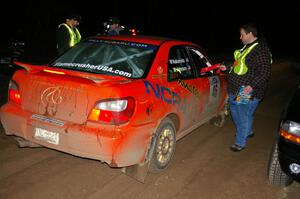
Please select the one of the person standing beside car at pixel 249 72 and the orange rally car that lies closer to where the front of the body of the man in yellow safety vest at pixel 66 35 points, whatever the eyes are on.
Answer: the person standing beside car

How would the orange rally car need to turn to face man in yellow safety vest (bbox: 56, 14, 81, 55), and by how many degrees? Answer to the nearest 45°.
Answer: approximately 45° to its left

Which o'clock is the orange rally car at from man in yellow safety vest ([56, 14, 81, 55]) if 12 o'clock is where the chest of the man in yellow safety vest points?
The orange rally car is roughly at 1 o'clock from the man in yellow safety vest.

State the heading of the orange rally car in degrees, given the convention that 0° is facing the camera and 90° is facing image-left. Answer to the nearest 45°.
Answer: approximately 225°

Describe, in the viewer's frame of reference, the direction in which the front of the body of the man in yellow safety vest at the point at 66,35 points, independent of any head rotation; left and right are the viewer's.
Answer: facing the viewer and to the right of the viewer

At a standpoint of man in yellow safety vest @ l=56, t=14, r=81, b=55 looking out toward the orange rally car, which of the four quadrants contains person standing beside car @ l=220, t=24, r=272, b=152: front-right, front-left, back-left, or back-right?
front-left

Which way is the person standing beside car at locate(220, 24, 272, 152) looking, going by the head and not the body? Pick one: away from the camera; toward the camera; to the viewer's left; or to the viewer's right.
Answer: to the viewer's left

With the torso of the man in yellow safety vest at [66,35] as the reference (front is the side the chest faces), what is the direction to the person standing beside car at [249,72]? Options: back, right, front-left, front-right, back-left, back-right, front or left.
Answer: front

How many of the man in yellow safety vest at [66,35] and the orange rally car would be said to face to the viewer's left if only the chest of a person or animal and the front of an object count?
0

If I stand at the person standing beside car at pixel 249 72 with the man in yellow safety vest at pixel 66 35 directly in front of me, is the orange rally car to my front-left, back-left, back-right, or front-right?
front-left

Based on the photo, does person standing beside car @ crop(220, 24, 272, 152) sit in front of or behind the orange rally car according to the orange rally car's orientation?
in front
